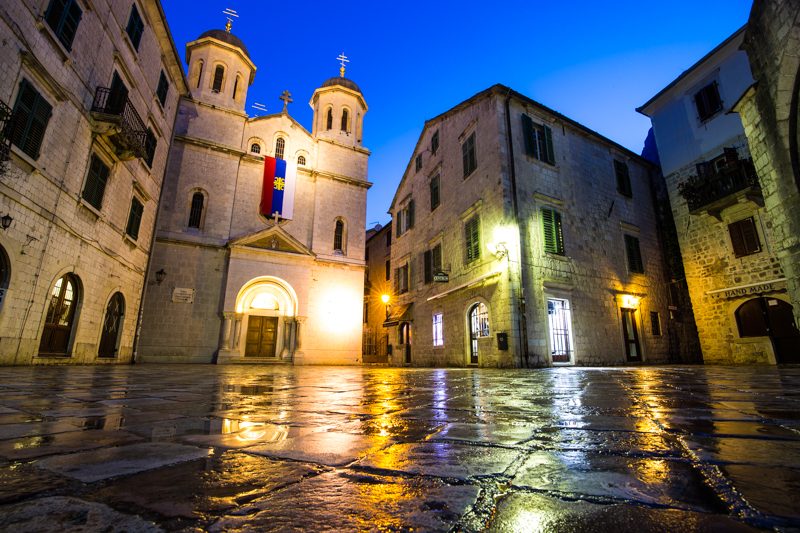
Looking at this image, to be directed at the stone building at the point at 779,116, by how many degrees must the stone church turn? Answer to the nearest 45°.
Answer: approximately 45° to its left

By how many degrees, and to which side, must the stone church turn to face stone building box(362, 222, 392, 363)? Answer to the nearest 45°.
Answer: approximately 135° to its left

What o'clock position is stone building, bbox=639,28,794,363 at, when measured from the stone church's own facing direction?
The stone building is roughly at 10 o'clock from the stone church.

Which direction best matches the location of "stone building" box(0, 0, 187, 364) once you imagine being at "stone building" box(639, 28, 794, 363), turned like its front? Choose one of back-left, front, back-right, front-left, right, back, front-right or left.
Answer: front

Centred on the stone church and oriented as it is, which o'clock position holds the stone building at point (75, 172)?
The stone building is roughly at 1 o'clock from the stone church.

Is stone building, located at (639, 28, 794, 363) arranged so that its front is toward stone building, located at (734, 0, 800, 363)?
no

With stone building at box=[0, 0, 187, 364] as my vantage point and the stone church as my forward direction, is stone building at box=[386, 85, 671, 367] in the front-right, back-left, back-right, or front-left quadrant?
front-right

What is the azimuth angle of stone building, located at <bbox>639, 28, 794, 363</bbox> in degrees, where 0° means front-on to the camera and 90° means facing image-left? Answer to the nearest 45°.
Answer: approximately 45°

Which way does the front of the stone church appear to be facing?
toward the camera

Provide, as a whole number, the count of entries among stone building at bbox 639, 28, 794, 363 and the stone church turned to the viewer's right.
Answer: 0

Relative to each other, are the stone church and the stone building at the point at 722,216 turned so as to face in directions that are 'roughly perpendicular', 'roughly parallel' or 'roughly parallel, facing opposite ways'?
roughly perpendicular
